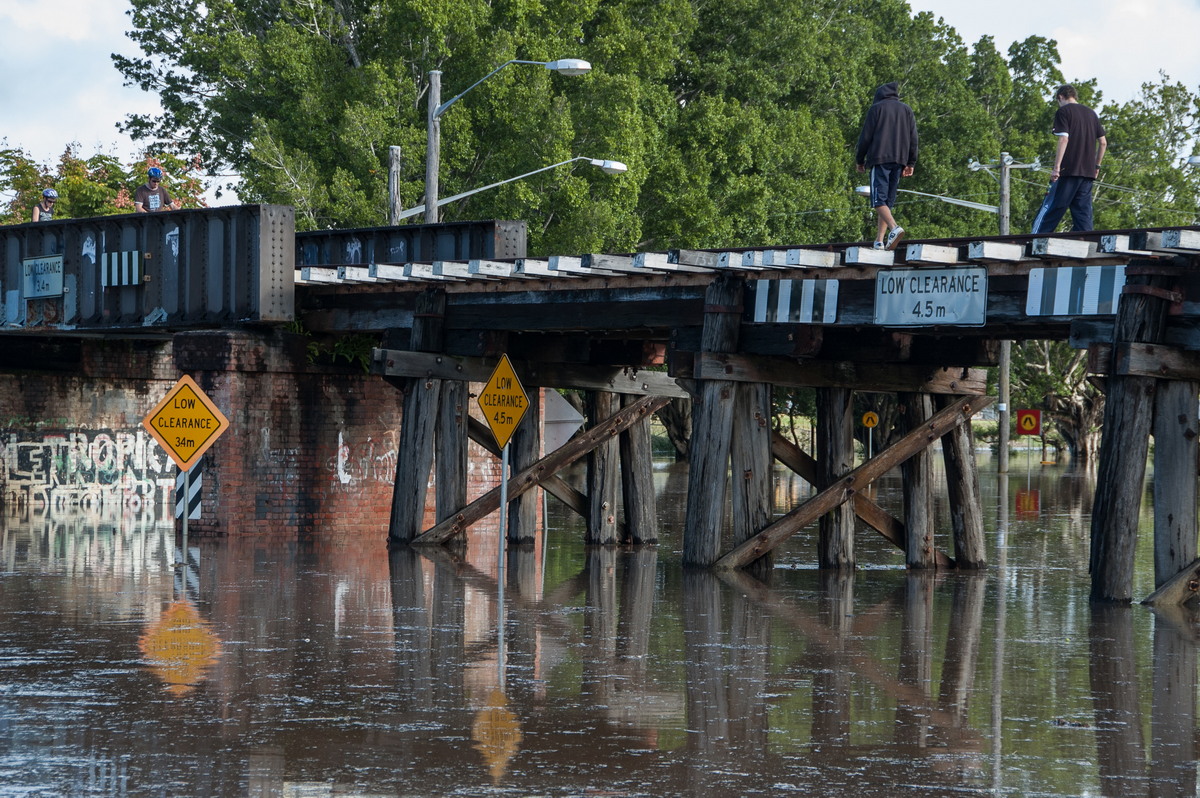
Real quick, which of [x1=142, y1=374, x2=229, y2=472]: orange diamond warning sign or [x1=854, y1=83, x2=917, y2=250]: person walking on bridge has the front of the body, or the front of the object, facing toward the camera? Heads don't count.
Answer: the orange diamond warning sign

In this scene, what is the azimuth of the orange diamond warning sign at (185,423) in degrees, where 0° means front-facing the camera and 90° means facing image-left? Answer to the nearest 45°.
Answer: approximately 0°

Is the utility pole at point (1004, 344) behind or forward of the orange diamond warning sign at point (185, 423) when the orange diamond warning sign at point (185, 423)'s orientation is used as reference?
behind

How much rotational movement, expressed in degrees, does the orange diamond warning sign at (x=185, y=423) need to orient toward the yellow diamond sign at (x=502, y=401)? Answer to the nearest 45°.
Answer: approximately 45° to its left
